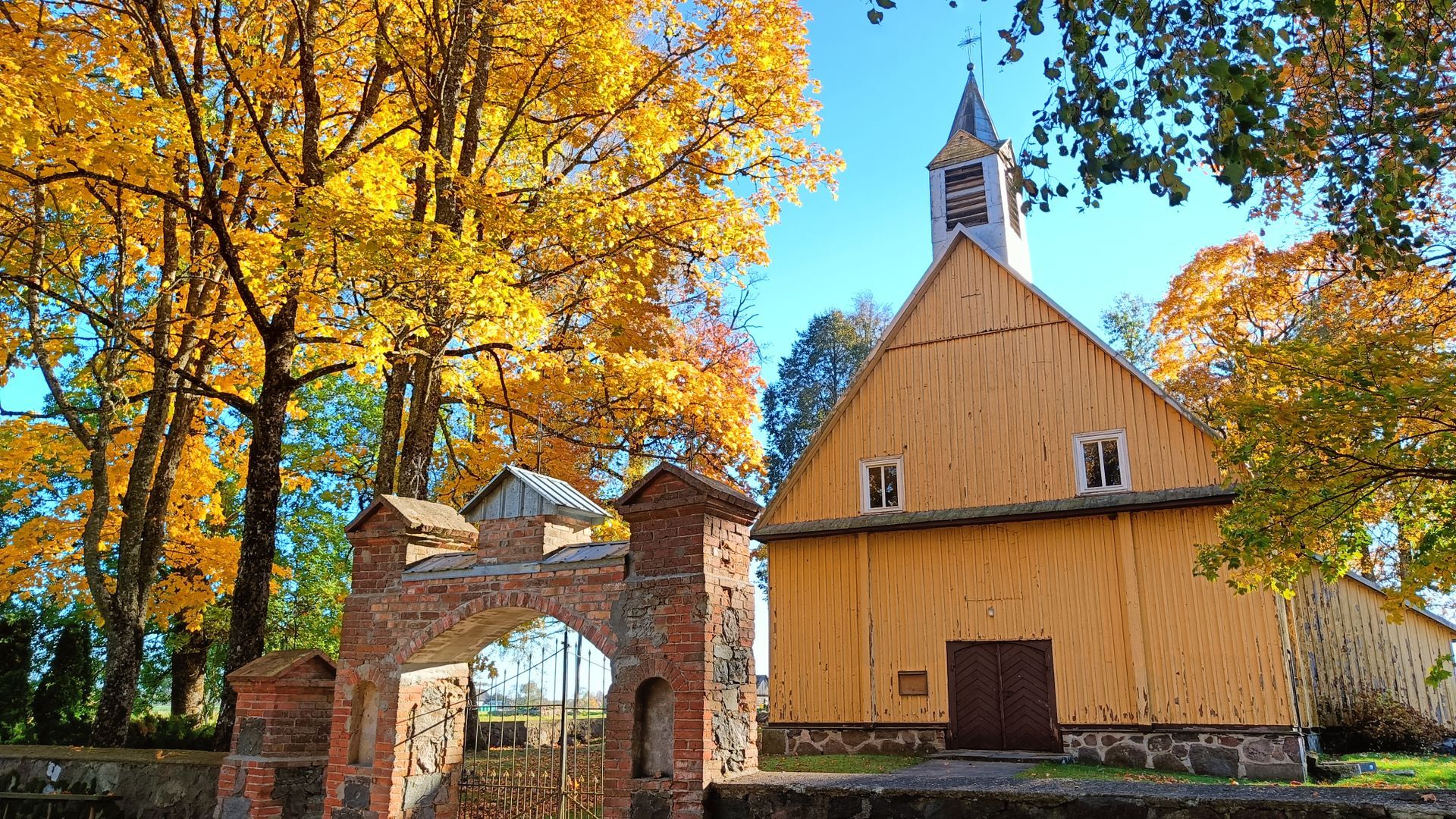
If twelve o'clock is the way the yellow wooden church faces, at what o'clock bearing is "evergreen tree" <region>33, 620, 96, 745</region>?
The evergreen tree is roughly at 3 o'clock from the yellow wooden church.

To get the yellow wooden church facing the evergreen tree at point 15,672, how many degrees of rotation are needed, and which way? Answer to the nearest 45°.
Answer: approximately 90° to its right

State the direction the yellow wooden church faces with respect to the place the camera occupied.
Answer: facing the viewer

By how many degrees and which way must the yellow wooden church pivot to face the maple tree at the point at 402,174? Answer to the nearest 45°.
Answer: approximately 45° to its right

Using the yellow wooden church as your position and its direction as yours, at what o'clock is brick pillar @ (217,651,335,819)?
The brick pillar is roughly at 1 o'clock from the yellow wooden church.

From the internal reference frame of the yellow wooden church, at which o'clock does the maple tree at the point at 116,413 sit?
The maple tree is roughly at 2 o'clock from the yellow wooden church.

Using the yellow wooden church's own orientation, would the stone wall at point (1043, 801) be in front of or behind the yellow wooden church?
in front

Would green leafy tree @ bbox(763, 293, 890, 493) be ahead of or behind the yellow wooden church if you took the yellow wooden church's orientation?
behind

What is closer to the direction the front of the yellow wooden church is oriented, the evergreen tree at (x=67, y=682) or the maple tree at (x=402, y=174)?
the maple tree

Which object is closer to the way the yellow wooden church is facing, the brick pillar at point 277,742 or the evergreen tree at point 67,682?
the brick pillar

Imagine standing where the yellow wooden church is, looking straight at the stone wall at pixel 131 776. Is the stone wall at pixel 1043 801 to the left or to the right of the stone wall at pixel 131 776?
left

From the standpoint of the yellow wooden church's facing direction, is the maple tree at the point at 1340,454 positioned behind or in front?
in front

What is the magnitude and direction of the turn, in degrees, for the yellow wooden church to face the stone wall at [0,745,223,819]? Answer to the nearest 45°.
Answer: approximately 45° to its right
